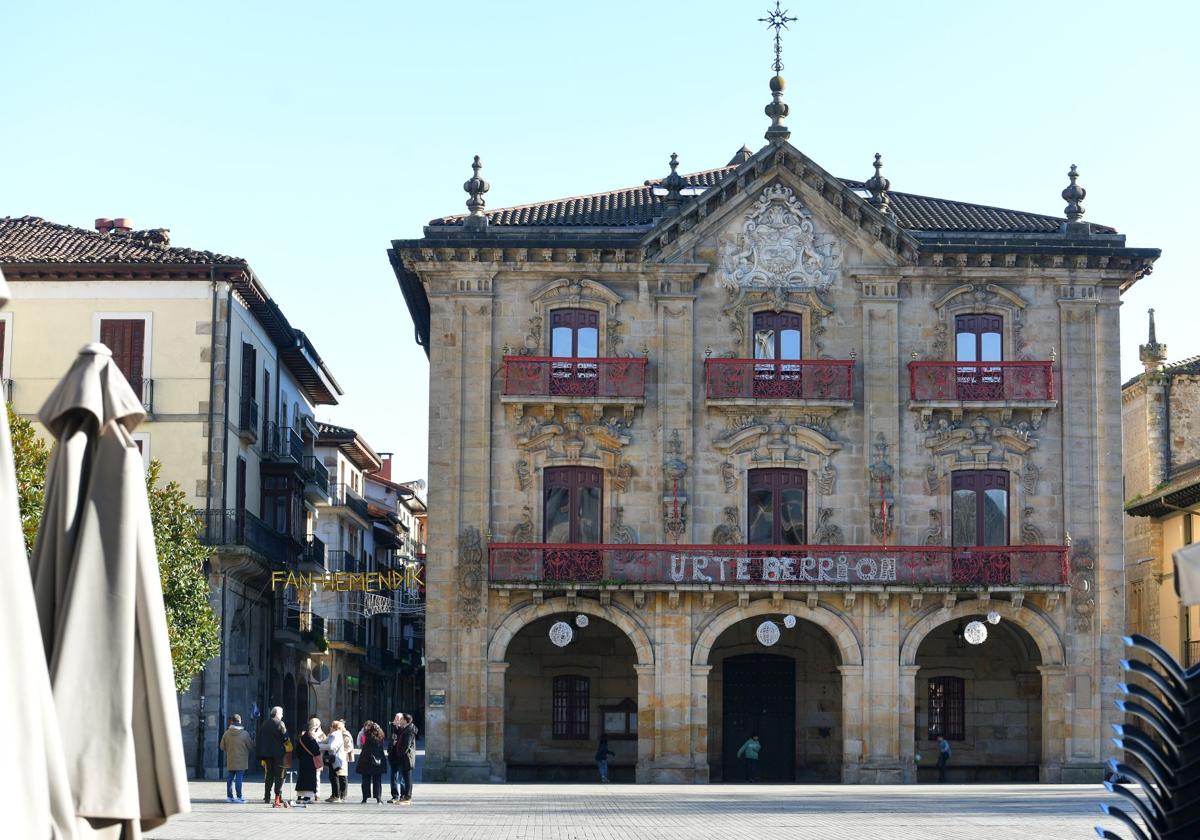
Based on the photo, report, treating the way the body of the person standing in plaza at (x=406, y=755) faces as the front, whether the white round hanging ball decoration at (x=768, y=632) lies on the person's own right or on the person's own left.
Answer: on the person's own right

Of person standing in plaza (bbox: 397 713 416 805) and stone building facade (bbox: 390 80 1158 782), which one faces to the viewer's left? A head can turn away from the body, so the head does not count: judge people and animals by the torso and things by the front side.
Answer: the person standing in plaza

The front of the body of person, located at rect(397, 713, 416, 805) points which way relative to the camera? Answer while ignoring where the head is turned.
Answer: to the viewer's left
